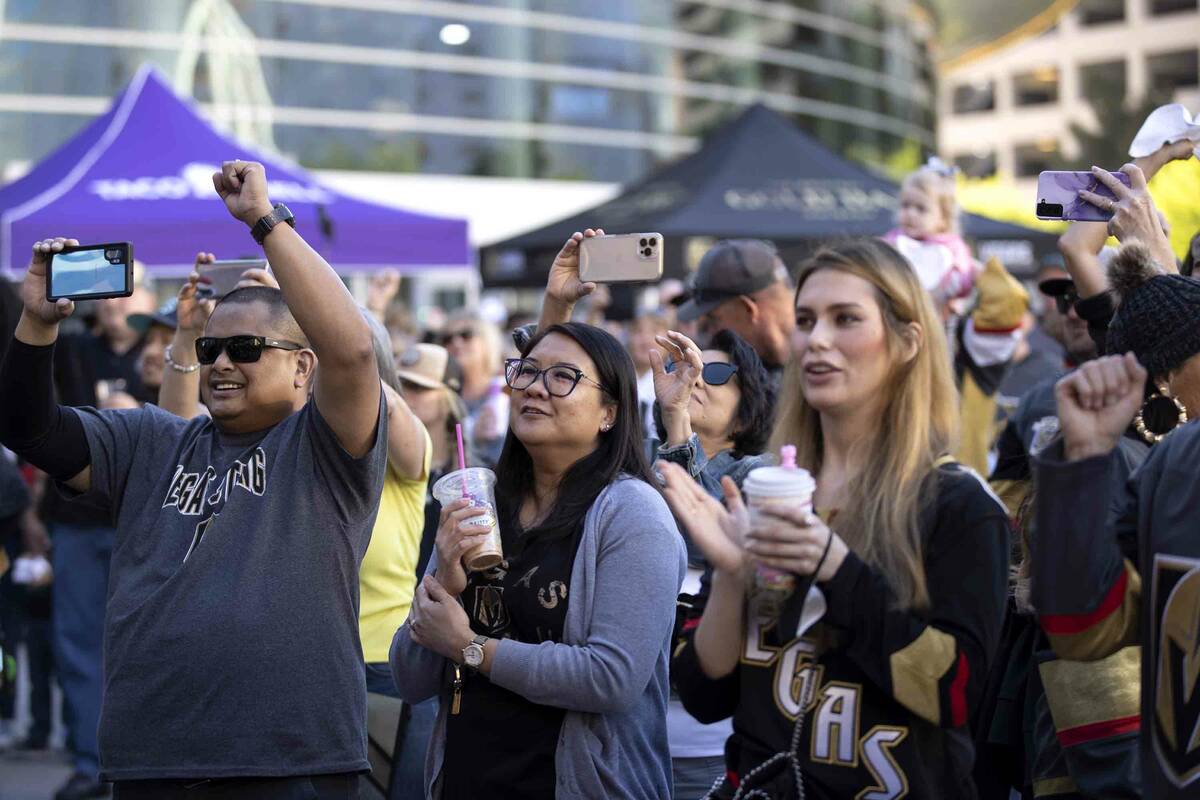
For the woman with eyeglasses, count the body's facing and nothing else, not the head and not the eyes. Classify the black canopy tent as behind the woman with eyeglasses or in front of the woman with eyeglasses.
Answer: behind

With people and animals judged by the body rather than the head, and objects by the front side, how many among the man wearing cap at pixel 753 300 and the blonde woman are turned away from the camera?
0

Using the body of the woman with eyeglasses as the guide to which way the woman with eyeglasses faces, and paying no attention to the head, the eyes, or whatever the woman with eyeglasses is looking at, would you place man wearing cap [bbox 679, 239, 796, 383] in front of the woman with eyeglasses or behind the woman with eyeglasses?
behind

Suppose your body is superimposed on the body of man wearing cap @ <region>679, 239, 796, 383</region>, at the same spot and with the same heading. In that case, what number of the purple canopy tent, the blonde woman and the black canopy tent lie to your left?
1

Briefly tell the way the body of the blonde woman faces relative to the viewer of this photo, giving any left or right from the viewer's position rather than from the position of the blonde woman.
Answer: facing the viewer and to the left of the viewer

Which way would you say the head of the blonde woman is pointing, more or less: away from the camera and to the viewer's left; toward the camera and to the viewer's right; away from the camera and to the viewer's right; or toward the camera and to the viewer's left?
toward the camera and to the viewer's left

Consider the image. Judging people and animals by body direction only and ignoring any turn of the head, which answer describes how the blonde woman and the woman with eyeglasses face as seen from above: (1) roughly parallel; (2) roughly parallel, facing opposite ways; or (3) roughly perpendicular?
roughly parallel

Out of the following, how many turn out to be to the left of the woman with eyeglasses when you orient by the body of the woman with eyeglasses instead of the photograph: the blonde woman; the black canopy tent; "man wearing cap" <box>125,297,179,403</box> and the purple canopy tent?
1

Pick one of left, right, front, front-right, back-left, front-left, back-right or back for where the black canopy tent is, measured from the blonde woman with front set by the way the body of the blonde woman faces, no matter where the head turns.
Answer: back-right

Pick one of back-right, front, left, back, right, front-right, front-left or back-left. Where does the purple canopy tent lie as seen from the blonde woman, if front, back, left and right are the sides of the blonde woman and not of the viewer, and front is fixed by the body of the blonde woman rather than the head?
right

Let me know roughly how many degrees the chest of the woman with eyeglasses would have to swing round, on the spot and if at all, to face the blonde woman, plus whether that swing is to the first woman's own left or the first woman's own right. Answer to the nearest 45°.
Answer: approximately 90° to the first woman's own left

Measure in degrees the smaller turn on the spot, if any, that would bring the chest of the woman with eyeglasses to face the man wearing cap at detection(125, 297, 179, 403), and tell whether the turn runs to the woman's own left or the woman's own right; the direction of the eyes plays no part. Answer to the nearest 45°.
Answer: approximately 90° to the woman's own right

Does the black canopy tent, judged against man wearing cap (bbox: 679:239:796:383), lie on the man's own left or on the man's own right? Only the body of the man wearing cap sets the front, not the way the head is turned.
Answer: on the man's own right

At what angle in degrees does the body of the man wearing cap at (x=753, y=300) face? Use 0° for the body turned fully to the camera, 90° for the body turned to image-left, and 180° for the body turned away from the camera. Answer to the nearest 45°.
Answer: approximately 90°

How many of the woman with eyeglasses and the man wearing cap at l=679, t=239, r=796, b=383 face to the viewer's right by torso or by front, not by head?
0
